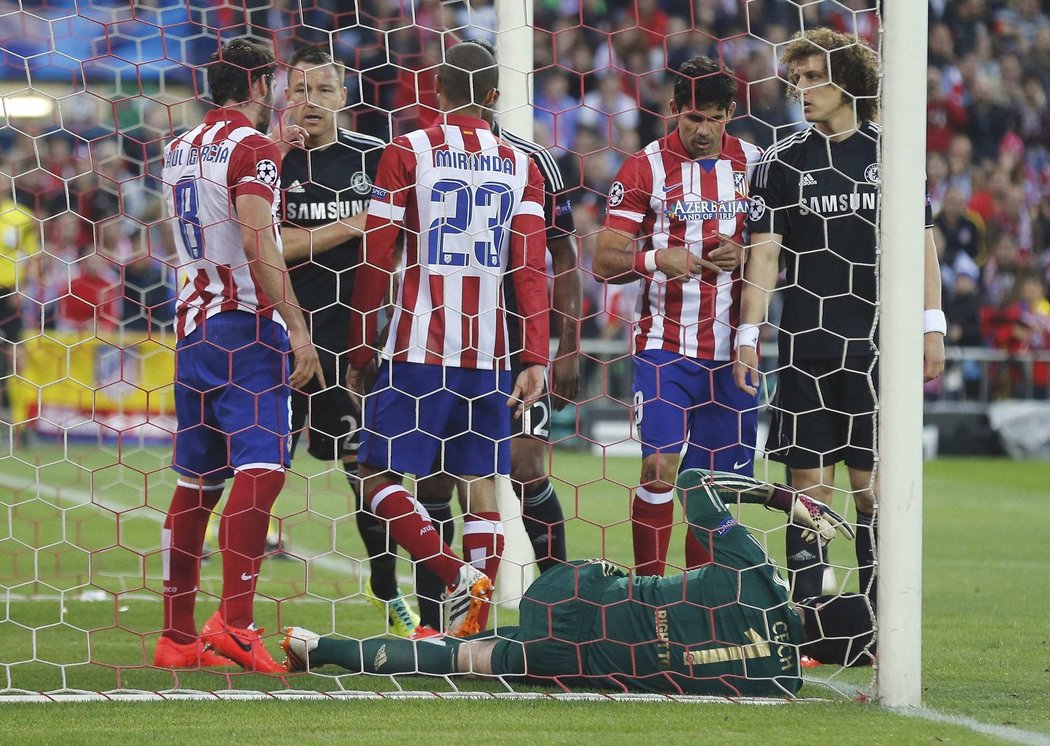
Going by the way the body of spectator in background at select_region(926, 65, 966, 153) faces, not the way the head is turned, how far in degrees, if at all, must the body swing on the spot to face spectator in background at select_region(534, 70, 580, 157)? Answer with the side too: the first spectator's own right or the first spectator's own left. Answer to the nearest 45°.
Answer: approximately 45° to the first spectator's own right

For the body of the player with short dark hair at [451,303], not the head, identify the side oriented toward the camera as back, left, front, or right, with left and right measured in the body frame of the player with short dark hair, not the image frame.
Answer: back

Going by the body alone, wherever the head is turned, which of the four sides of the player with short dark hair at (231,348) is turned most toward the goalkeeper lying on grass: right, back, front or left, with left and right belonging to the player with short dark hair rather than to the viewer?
right

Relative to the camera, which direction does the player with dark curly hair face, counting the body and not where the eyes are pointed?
toward the camera

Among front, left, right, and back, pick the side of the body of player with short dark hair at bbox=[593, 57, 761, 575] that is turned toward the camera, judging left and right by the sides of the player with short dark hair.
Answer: front

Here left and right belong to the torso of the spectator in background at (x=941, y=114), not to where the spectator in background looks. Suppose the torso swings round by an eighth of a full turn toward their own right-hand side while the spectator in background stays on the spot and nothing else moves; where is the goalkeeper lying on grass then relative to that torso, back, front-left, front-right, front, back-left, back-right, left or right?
front-left

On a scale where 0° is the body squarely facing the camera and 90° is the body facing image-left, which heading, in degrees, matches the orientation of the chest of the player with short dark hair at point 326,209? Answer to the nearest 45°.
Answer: approximately 0°

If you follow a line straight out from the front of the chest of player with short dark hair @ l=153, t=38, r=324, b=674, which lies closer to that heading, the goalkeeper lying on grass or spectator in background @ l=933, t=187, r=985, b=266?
the spectator in background

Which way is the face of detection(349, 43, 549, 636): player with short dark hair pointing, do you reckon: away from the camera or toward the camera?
away from the camera

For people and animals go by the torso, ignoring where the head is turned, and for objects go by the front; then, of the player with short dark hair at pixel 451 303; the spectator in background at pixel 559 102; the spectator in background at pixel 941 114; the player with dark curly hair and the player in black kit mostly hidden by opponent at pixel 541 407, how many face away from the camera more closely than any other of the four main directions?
1

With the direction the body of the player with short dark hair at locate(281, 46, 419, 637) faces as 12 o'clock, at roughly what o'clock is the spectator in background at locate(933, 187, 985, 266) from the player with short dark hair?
The spectator in background is roughly at 7 o'clock from the player with short dark hair.

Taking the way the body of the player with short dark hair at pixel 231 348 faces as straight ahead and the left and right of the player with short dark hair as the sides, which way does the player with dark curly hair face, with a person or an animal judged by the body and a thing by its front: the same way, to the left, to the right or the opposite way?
the opposite way

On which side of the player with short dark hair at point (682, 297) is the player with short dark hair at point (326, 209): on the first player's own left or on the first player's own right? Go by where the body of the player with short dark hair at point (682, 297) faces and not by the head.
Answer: on the first player's own right

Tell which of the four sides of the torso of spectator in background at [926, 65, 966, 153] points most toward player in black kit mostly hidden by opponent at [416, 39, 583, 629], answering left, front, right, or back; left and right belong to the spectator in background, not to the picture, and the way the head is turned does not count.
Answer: front

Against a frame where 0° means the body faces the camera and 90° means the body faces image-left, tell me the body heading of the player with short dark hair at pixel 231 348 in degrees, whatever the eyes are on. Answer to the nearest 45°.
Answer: approximately 225°
